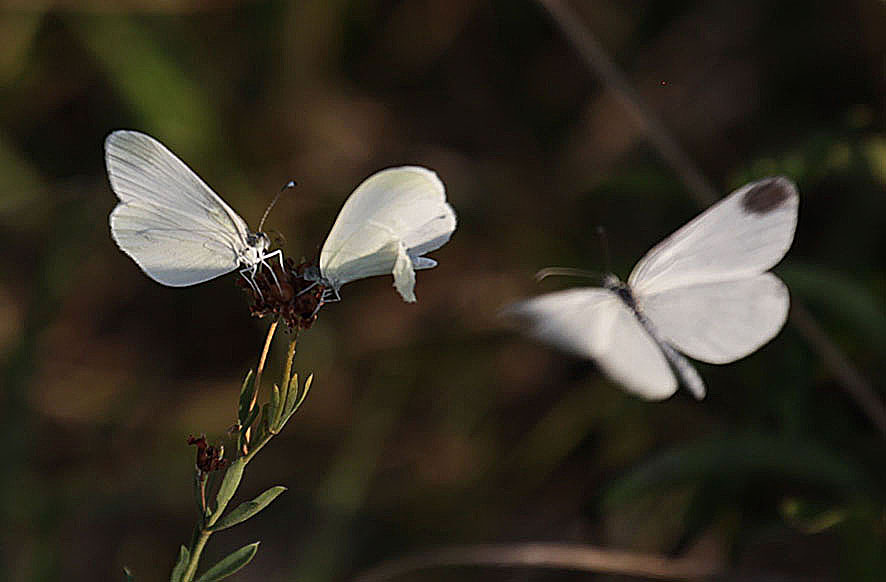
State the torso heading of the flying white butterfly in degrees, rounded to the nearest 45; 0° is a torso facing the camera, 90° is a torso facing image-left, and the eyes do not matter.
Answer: approximately 135°

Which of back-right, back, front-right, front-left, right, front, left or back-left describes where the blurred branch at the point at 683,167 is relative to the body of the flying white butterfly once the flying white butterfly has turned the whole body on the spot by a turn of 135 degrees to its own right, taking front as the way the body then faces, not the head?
left
